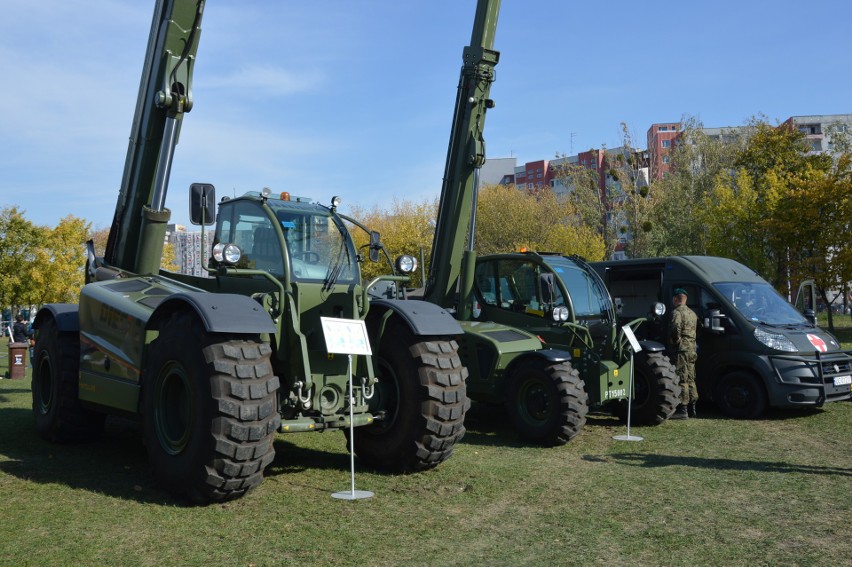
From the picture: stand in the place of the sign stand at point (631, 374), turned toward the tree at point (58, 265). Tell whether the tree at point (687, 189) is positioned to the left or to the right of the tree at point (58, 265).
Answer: right

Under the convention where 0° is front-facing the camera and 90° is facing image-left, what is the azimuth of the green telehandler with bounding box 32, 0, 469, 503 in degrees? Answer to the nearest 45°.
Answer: approximately 315°

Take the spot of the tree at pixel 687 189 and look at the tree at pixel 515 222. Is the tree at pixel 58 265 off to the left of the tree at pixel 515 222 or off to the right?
left

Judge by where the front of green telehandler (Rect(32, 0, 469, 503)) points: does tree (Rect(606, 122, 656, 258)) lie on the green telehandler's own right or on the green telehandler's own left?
on the green telehandler's own left

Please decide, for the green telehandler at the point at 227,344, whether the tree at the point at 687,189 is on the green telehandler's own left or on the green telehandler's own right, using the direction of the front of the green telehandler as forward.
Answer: on the green telehandler's own left

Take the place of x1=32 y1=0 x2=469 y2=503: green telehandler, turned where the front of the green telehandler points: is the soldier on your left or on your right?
on your left

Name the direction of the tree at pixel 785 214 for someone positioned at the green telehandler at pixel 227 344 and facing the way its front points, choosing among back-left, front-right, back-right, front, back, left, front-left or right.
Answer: left

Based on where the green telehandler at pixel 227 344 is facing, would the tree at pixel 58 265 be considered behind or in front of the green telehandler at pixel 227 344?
behind

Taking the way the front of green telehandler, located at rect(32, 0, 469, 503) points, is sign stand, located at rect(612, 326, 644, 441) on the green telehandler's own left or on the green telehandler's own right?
on the green telehandler's own left
